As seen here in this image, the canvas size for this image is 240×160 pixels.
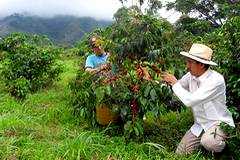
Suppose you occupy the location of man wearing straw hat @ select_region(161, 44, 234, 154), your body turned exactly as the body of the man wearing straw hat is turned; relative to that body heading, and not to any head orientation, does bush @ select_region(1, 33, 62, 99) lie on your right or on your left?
on your right

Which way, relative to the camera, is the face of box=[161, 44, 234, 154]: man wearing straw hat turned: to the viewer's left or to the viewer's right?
to the viewer's left

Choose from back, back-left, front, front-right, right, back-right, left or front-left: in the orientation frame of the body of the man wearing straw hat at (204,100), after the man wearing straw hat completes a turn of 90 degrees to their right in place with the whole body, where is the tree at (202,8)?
front-right

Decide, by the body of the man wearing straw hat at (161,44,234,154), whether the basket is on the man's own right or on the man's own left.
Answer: on the man's own right

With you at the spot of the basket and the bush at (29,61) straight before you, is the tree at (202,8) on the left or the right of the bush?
right

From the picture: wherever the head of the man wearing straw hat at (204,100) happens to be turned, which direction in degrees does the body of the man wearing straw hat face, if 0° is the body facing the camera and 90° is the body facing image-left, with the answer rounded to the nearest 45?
approximately 45°
